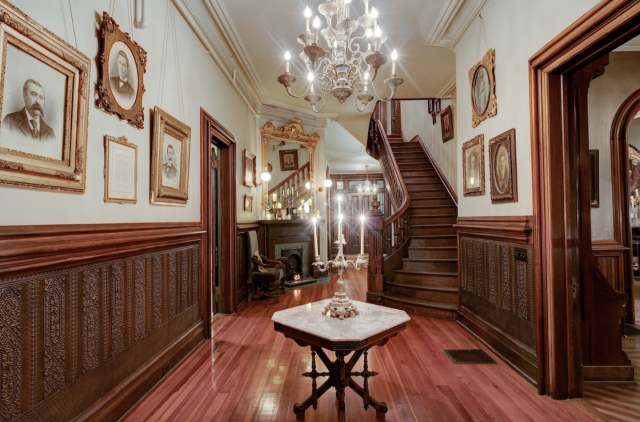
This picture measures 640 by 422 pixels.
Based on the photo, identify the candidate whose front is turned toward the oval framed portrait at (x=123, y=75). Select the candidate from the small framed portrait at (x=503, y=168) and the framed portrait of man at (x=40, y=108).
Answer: the small framed portrait

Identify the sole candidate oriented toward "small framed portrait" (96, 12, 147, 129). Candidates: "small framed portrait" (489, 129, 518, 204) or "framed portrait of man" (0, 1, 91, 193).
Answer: "small framed portrait" (489, 129, 518, 204)

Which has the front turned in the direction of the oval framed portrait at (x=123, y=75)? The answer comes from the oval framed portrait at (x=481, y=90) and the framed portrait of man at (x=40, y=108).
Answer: the oval framed portrait at (x=481, y=90)

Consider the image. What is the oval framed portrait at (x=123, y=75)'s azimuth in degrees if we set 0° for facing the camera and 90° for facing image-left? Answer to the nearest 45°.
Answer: approximately 315°

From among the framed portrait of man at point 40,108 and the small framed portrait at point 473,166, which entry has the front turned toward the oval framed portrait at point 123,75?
the small framed portrait

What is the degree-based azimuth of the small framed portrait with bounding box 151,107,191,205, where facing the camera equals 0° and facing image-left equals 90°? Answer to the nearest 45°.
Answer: approximately 315°

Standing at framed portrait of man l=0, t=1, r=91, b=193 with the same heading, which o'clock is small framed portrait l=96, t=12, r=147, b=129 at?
The small framed portrait is roughly at 9 o'clock from the framed portrait of man.

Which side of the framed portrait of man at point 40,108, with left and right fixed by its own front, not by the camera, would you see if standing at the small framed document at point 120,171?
left

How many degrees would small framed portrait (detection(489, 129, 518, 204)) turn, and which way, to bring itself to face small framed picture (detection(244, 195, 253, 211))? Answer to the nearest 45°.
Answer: approximately 45° to its right

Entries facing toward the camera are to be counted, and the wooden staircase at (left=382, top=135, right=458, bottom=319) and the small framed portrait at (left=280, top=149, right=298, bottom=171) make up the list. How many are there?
2

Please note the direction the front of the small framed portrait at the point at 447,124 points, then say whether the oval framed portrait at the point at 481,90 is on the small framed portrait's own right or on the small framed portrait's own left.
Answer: on the small framed portrait's own left

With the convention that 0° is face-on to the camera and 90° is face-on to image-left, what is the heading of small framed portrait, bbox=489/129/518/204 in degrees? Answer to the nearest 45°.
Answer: approximately 45°
